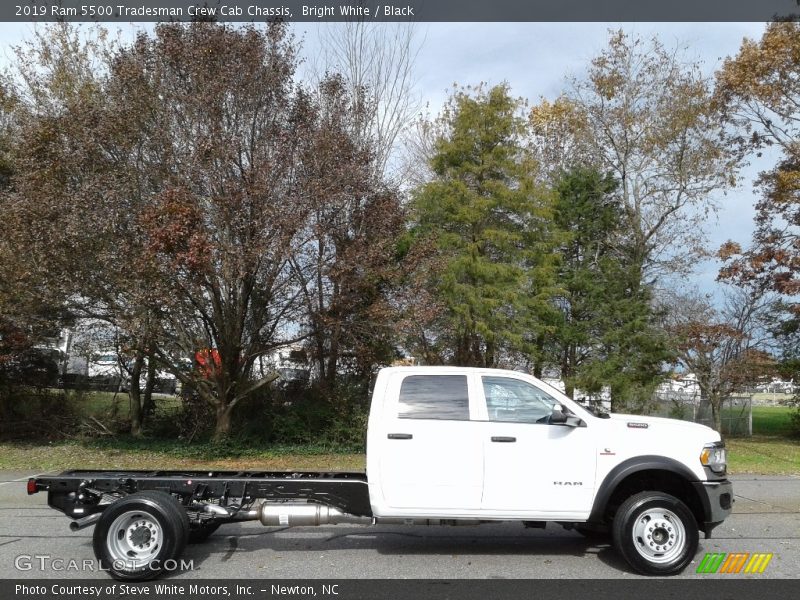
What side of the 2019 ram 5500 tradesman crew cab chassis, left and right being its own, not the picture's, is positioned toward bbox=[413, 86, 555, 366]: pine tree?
left

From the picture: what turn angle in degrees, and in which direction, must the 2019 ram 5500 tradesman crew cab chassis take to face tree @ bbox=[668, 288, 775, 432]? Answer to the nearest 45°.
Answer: approximately 45° to its left

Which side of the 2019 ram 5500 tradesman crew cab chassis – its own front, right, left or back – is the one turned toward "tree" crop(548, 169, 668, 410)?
left

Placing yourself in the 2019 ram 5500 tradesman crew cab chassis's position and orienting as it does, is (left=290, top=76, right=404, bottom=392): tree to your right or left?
on your left

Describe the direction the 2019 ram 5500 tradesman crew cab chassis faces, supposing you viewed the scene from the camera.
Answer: facing to the right of the viewer

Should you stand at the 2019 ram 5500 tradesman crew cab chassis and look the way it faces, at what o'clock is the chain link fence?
The chain link fence is roughly at 10 o'clock from the 2019 ram 5500 tradesman crew cab chassis.

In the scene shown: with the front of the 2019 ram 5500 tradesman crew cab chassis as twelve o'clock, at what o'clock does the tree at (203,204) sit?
The tree is roughly at 8 o'clock from the 2019 ram 5500 tradesman crew cab chassis.
